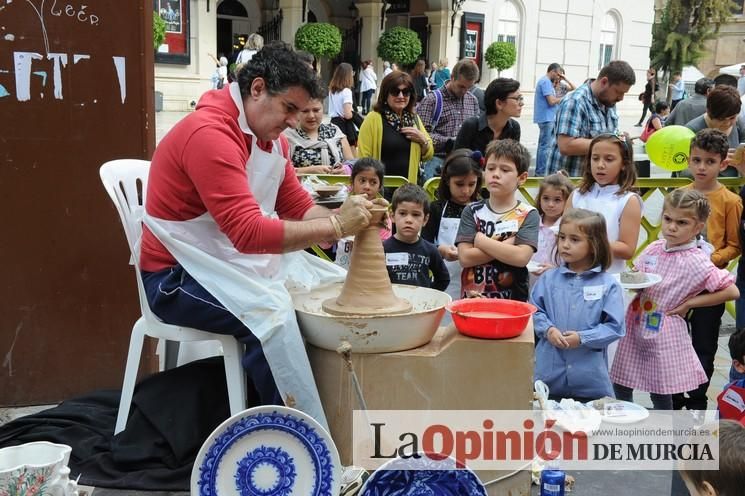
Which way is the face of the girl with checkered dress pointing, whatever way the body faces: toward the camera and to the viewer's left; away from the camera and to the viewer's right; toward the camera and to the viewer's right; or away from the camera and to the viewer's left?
toward the camera and to the viewer's left

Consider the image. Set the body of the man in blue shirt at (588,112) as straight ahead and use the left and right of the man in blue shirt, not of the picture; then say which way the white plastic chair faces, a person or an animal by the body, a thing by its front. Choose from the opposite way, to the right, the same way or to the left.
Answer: to the left

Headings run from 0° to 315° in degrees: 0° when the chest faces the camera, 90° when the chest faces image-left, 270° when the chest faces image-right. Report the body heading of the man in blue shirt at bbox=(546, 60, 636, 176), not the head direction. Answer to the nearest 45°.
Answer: approximately 315°

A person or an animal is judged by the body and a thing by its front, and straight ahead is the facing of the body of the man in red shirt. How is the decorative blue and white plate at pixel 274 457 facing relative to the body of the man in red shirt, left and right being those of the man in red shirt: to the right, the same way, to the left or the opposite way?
to the right

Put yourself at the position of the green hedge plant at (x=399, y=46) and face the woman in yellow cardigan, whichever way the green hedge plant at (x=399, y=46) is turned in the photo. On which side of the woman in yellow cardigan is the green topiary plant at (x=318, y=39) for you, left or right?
right

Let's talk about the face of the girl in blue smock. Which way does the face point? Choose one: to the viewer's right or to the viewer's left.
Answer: to the viewer's left

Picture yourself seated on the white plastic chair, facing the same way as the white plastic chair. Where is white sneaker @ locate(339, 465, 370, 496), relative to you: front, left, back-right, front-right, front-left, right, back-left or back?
front-right

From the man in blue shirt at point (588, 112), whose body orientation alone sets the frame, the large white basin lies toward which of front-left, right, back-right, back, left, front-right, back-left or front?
front-right

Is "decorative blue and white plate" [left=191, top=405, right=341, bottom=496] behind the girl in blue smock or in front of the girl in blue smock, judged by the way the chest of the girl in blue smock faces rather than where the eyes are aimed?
in front

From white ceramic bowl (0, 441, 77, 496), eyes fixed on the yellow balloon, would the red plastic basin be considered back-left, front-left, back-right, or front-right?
front-right

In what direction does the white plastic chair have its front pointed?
to the viewer's right
